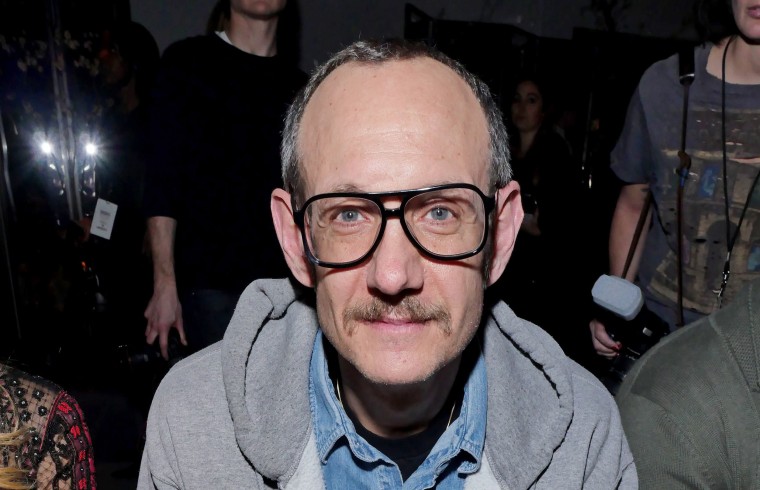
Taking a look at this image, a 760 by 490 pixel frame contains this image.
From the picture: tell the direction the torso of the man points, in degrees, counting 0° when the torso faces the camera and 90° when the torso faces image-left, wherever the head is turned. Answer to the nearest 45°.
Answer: approximately 0°

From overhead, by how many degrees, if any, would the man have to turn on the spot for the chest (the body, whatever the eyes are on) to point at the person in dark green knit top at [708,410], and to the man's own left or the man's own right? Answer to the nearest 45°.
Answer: approximately 90° to the man's own left

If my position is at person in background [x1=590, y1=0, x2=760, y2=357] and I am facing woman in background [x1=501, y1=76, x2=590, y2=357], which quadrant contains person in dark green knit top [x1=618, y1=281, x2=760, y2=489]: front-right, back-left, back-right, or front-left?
back-left

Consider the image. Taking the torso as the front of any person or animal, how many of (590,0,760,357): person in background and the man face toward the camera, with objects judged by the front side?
2

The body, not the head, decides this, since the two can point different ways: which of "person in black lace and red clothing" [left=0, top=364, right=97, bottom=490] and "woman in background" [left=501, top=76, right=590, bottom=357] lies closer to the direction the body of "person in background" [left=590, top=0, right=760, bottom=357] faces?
the person in black lace and red clothing

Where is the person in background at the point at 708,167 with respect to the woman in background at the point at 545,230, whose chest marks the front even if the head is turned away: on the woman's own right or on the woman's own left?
on the woman's own left

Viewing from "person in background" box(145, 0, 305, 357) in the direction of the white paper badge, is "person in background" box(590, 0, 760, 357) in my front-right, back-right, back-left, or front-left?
back-right

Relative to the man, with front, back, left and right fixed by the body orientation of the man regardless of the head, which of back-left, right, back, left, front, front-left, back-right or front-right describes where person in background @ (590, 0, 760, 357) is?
back-left
